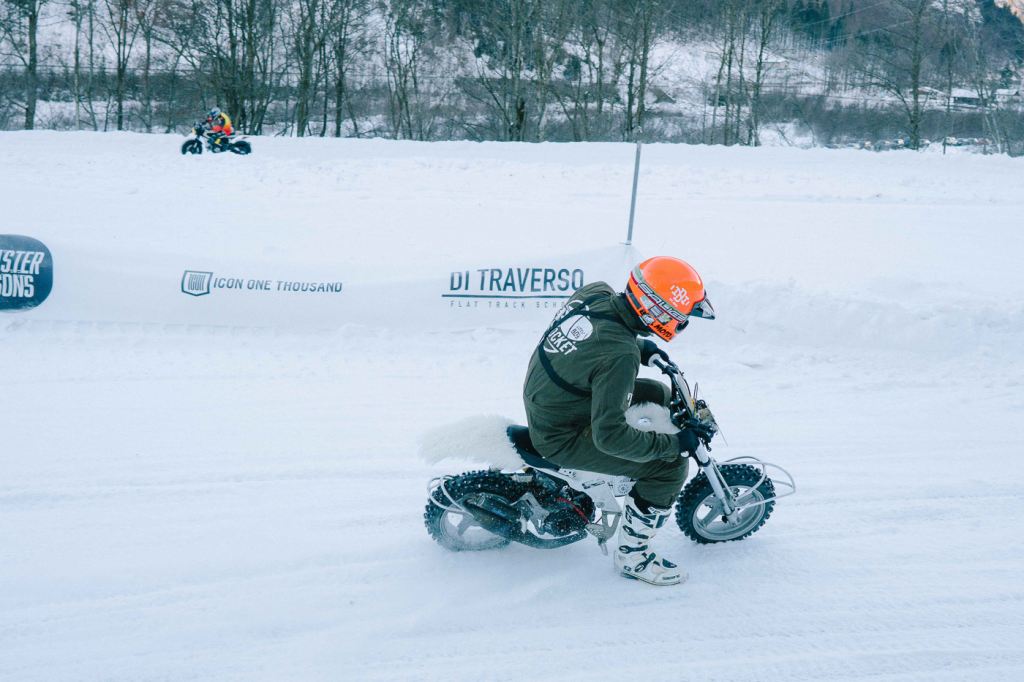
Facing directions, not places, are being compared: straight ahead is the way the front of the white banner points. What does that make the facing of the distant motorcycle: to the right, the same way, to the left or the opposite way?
to the right

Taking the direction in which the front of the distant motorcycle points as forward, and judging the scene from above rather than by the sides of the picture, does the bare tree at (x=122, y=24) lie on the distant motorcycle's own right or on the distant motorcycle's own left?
on the distant motorcycle's own right

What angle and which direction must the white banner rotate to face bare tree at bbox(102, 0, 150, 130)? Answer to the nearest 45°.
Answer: approximately 180°

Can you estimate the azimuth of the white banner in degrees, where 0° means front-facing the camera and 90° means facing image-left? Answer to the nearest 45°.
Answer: approximately 0°

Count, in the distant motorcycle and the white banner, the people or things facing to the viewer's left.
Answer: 1

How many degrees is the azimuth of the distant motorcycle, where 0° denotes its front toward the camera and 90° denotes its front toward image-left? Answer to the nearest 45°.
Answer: approximately 90°

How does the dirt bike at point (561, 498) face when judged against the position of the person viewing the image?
facing to the right of the viewer
